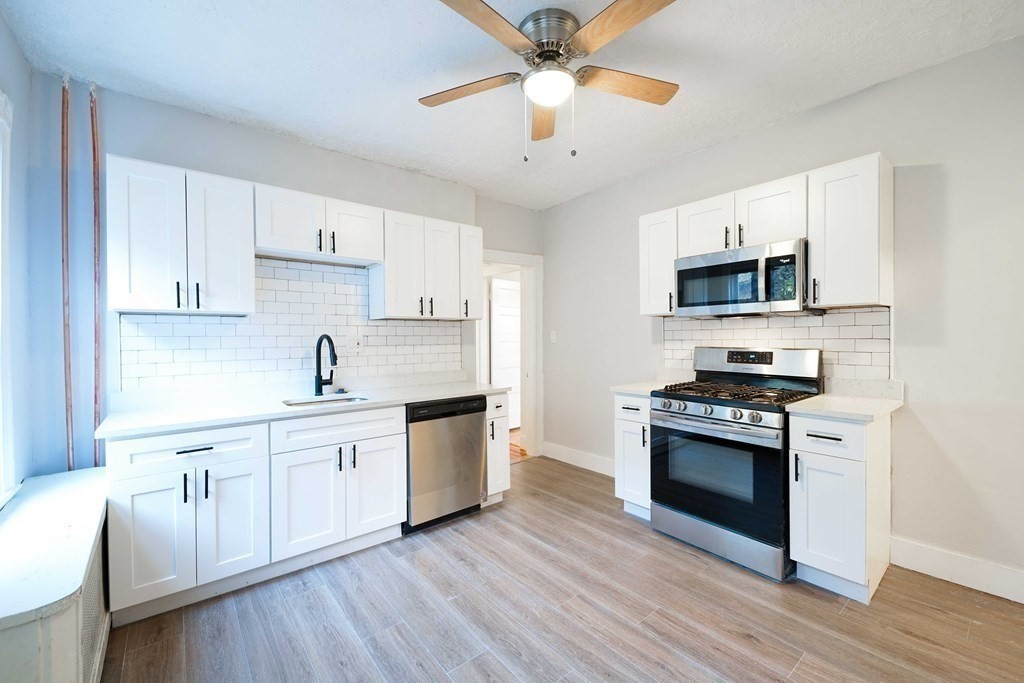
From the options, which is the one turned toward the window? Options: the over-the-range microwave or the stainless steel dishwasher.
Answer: the over-the-range microwave

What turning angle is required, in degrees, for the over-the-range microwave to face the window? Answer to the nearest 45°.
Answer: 0° — it already faces it

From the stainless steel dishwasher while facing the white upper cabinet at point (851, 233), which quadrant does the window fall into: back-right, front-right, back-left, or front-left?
back-right

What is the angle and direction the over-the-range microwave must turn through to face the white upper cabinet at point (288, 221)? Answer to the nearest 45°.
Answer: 0° — it already faces it

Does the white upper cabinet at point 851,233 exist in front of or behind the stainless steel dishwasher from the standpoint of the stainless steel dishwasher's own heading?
in front

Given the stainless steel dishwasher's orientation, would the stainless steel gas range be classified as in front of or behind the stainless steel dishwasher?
in front

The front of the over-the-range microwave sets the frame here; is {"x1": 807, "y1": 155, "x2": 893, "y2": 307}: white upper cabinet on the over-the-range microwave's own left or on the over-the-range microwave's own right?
on the over-the-range microwave's own left

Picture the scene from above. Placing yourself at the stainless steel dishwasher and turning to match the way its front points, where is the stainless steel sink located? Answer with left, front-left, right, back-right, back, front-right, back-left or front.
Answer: back-right

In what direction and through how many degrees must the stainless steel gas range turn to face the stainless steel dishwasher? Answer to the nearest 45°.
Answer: approximately 45° to its right

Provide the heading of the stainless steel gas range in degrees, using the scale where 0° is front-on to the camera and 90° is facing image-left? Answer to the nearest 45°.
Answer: approximately 45°
